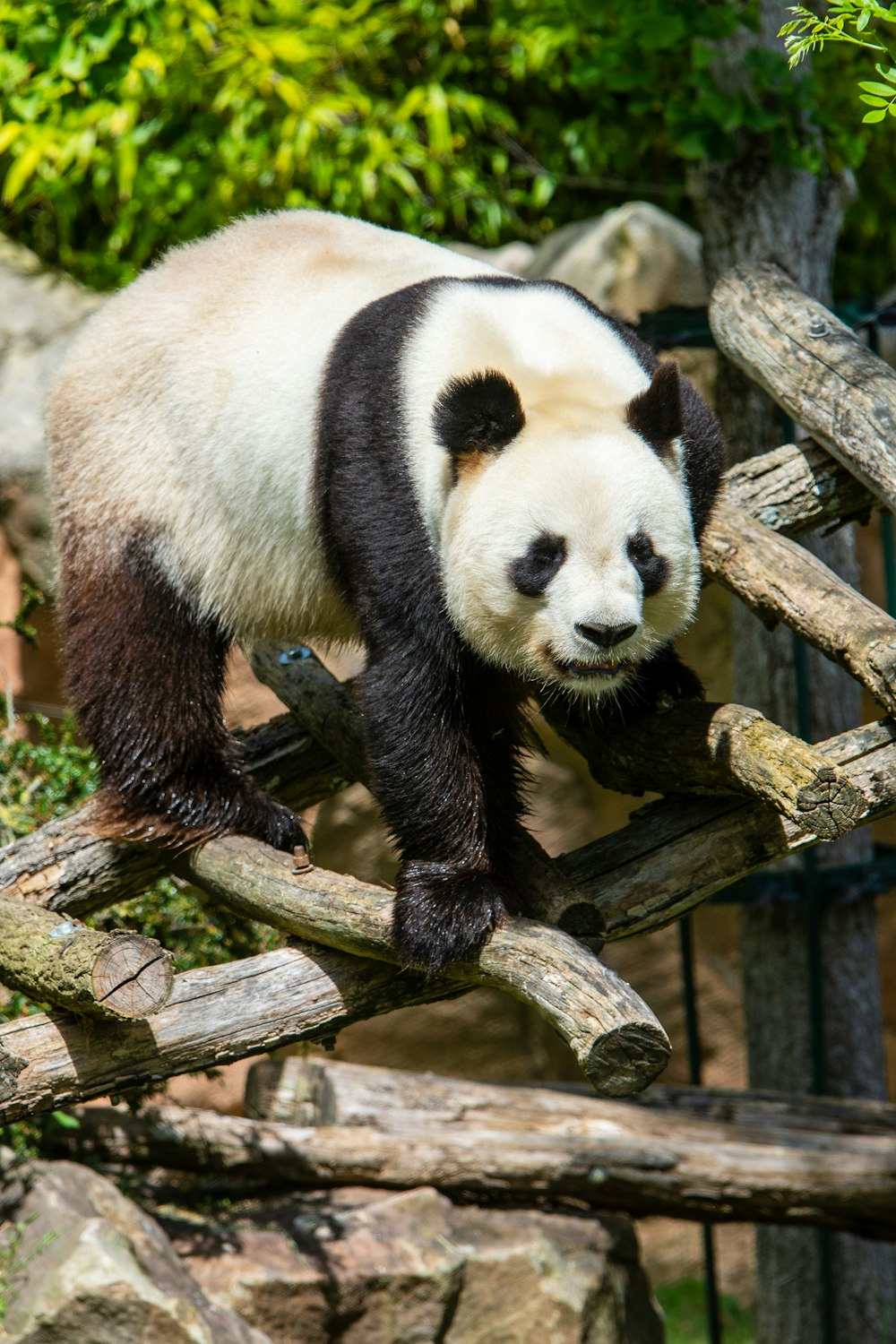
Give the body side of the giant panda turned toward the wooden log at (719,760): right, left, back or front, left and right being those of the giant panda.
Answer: front

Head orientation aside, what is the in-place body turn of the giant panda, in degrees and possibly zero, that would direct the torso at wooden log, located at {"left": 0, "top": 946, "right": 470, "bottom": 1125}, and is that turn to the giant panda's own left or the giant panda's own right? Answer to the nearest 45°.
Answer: approximately 45° to the giant panda's own right

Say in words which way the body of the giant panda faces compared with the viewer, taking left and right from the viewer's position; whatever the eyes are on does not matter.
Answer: facing the viewer and to the right of the viewer
